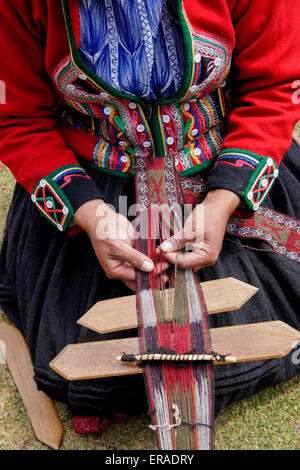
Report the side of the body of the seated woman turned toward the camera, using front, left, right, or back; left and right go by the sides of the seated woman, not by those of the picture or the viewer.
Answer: front
